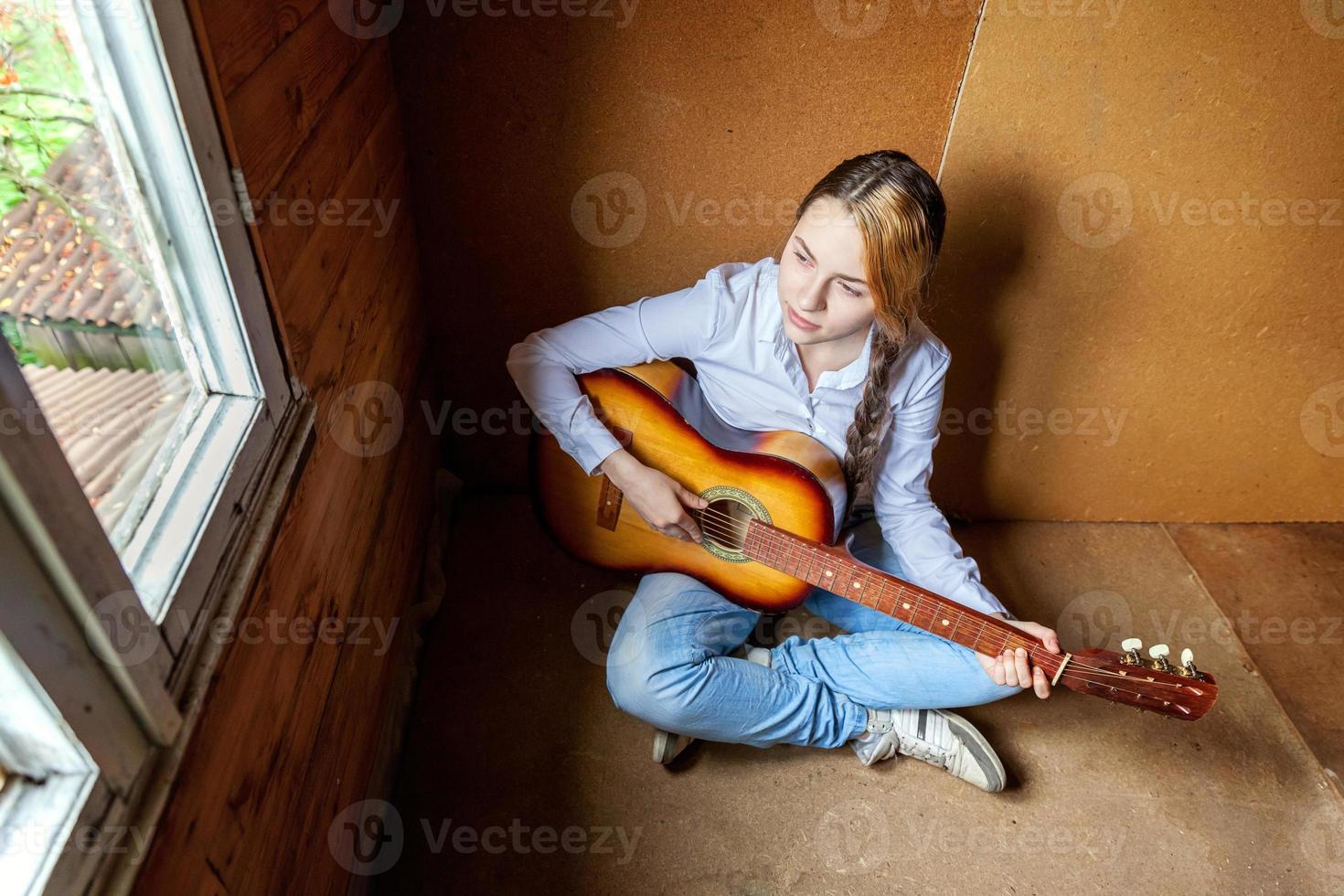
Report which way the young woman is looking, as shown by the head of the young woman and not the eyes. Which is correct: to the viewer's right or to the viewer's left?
to the viewer's left

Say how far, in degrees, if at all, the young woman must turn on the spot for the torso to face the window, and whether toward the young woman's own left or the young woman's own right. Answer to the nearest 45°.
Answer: approximately 45° to the young woman's own right

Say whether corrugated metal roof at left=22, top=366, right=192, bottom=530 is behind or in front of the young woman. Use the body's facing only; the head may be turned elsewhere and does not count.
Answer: in front

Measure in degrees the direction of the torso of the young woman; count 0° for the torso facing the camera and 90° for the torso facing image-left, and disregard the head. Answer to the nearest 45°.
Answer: approximately 0°
